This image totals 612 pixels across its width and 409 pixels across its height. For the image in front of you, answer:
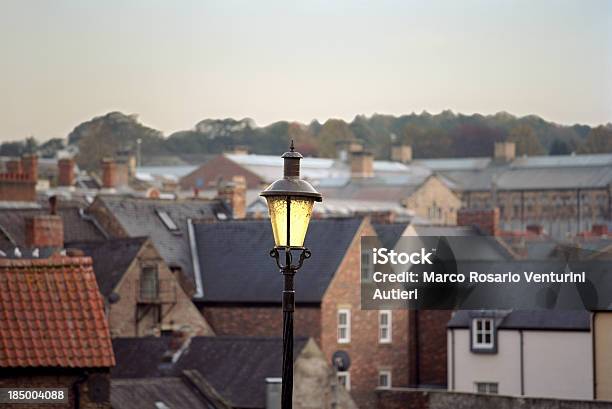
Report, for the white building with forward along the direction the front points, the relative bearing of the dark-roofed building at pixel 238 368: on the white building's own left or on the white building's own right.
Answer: on the white building's own right

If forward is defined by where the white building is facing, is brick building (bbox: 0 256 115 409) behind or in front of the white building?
in front

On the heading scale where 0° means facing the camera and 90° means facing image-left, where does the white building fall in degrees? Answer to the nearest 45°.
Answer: approximately 0°
